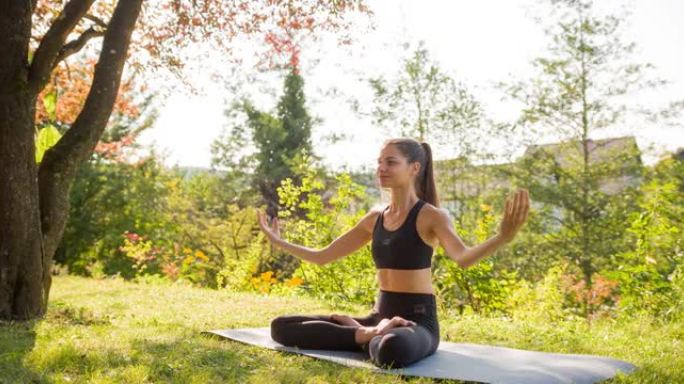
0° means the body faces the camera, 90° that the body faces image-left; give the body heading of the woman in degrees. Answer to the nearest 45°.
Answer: approximately 45°

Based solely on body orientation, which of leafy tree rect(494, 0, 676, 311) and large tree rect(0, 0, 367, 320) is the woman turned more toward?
the large tree

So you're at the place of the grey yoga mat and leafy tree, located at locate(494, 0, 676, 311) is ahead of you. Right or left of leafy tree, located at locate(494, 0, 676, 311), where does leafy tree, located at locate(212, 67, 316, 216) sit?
left

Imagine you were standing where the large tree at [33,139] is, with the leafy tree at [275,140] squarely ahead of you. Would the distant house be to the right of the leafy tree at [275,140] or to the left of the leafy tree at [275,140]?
right

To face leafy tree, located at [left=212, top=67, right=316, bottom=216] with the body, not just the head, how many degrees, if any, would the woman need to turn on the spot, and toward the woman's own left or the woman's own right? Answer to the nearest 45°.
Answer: approximately 135° to the woman's own right
